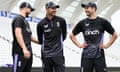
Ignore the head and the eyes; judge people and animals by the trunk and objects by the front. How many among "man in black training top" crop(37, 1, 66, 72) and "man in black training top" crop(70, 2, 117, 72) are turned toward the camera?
2

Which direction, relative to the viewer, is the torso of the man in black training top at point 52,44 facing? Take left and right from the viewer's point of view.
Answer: facing the viewer

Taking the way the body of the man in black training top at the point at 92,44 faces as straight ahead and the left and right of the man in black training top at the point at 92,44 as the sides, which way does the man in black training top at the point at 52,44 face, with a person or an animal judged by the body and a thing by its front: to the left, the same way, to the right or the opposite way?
the same way

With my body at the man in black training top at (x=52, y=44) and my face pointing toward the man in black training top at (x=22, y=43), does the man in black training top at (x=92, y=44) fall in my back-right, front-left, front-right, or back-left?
back-left

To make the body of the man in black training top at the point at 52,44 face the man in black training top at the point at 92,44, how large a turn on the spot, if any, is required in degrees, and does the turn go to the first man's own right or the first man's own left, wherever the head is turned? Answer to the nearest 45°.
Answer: approximately 90° to the first man's own left

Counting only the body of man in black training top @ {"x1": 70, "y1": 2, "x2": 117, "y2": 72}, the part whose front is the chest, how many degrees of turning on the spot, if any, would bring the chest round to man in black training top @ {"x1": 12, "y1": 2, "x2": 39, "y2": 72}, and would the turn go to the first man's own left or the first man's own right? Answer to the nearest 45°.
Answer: approximately 90° to the first man's own right

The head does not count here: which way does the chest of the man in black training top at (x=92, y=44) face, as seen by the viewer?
toward the camera
